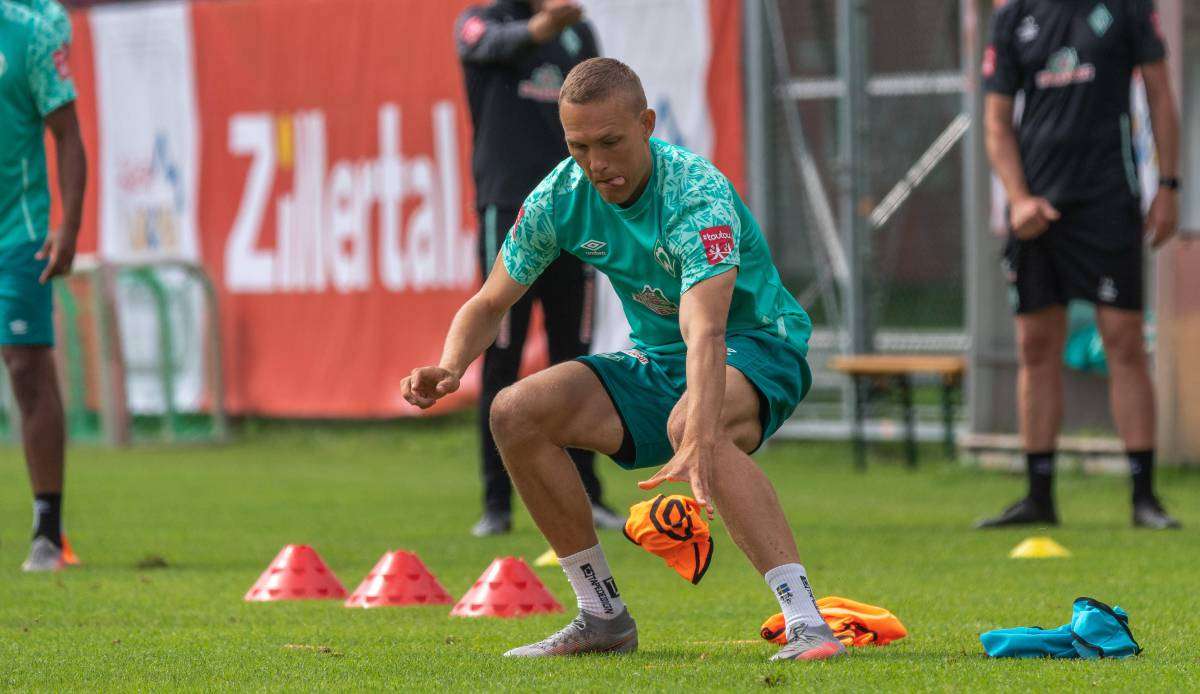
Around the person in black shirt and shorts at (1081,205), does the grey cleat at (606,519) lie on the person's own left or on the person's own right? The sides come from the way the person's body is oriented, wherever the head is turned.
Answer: on the person's own right

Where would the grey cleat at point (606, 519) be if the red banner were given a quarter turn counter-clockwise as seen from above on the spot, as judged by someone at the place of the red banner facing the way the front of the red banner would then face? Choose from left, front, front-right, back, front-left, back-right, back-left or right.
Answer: right

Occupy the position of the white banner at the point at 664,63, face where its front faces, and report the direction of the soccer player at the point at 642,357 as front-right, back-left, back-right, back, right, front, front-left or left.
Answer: front

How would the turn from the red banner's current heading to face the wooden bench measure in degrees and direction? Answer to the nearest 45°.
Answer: approximately 45° to its left

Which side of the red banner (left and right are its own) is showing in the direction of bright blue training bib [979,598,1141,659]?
front

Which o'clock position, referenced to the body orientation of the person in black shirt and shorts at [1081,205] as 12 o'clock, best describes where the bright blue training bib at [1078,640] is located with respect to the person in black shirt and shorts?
The bright blue training bib is roughly at 12 o'clock from the person in black shirt and shorts.

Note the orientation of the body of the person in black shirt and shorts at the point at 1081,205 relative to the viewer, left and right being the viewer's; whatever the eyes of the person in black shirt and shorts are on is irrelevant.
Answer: facing the viewer

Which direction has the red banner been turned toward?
toward the camera

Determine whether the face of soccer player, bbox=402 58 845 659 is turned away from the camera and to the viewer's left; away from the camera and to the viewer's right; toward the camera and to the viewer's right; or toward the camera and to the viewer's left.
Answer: toward the camera and to the viewer's left

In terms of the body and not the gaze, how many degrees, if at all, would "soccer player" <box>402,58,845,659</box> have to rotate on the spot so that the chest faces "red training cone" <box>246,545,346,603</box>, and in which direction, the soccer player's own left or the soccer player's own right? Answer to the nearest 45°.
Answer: approximately 90° to the soccer player's own right

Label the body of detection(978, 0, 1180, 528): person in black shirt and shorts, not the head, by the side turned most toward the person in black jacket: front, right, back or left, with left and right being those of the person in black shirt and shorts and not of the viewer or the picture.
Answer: right
